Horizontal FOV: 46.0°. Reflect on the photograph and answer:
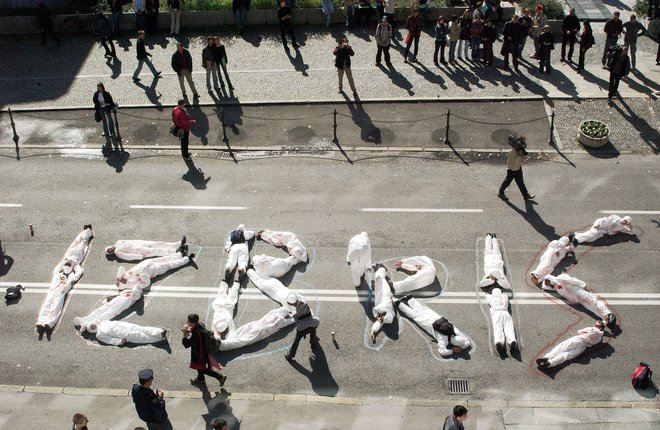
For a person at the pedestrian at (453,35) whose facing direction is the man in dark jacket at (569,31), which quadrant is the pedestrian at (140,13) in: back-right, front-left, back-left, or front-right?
back-left

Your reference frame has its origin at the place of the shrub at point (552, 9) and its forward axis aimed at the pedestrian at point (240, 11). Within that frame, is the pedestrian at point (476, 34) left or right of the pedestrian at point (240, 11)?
left

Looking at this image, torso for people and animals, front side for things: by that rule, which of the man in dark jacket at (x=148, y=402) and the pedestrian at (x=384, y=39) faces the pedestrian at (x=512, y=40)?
the man in dark jacket

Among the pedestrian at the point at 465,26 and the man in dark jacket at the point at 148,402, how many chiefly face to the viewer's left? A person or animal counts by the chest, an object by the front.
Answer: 0

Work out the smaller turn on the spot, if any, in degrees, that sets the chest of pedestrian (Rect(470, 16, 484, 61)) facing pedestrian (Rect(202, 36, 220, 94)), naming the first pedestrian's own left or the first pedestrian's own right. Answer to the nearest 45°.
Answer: approximately 90° to the first pedestrian's own right

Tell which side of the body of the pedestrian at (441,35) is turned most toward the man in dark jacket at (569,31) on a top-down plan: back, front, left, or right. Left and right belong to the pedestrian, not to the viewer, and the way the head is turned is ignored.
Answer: left

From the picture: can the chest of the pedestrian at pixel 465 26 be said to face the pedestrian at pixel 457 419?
yes

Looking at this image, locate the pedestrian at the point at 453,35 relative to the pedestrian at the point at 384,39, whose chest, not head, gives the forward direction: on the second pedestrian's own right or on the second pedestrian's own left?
on the second pedestrian's own left

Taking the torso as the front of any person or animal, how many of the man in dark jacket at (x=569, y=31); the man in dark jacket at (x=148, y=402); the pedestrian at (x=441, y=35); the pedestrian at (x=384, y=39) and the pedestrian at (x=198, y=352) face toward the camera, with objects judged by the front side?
3

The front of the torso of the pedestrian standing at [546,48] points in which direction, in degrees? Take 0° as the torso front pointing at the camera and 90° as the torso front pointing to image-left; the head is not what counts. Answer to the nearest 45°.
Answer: approximately 0°
